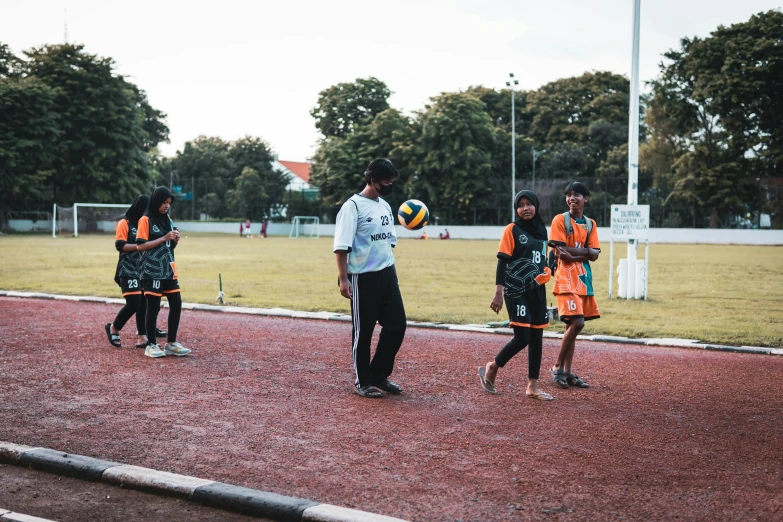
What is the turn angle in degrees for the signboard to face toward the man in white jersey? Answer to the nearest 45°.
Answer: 0° — it already faces them

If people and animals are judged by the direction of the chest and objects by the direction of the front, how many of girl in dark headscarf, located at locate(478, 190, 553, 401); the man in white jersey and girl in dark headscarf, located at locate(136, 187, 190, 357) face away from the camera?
0

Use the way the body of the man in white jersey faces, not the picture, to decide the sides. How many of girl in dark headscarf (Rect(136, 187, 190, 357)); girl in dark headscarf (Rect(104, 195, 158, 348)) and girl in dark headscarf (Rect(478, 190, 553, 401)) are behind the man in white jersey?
2

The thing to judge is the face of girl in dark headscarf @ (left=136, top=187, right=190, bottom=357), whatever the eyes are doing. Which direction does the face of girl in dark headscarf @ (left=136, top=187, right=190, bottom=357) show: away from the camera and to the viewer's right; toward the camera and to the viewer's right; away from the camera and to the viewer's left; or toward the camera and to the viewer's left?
toward the camera and to the viewer's right

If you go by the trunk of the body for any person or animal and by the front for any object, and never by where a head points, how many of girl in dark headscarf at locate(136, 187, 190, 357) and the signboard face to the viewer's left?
0

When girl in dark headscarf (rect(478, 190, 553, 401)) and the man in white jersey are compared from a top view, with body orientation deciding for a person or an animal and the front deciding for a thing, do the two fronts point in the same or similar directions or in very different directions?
same or similar directions

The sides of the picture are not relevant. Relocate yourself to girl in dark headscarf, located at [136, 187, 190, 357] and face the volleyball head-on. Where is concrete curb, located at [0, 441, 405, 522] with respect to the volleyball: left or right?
right

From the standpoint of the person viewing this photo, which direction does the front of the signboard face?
facing the viewer

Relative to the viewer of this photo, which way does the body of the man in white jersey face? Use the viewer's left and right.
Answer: facing the viewer and to the right of the viewer

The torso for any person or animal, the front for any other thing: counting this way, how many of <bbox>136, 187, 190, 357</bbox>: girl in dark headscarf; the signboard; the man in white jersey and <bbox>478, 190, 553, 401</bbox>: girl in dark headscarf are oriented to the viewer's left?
0

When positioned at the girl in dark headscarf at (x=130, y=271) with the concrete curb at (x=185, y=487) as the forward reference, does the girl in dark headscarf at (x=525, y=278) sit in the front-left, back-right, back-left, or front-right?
front-left

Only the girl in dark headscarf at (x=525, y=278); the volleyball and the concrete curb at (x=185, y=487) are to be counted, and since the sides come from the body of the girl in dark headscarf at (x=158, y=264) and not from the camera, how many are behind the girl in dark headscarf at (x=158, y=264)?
0

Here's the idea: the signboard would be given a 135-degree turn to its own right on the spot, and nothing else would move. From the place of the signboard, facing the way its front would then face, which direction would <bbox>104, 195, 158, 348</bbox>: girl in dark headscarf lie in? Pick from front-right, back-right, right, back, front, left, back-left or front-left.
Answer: left

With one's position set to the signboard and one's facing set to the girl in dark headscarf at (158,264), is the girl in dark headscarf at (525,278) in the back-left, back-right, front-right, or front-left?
front-left

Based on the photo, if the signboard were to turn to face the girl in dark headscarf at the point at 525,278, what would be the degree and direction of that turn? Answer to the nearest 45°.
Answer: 0° — it already faces them

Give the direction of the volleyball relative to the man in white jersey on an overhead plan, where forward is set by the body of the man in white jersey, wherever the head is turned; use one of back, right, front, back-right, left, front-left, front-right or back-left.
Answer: left

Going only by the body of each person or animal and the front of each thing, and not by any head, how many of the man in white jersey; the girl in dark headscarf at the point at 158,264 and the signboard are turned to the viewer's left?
0

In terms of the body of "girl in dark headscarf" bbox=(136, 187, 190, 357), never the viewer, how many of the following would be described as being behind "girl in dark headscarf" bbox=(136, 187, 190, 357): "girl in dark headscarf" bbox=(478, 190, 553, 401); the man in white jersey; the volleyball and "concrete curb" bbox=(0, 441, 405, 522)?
0
